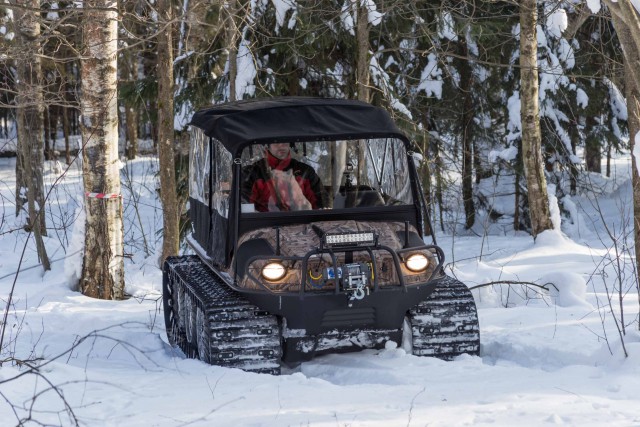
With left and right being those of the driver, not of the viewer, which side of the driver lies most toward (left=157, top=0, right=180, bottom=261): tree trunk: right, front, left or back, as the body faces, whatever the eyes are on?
back

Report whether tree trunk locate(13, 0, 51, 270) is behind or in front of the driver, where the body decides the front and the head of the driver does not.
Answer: behind

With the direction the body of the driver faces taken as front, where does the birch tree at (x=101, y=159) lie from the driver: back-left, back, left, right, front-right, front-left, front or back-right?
back-right

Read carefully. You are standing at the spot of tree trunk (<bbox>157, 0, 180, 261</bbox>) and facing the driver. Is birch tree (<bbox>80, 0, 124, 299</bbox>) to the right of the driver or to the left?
right

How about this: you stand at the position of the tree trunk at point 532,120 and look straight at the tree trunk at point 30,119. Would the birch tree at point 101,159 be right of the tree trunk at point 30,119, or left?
left

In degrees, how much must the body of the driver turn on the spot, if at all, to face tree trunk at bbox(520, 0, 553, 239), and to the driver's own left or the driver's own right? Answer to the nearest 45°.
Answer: approximately 135° to the driver's own left

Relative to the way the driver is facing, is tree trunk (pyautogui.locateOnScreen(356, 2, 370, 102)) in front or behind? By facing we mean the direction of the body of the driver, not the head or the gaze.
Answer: behind

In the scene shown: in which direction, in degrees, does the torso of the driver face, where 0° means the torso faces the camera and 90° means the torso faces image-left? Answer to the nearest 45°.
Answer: approximately 0°
